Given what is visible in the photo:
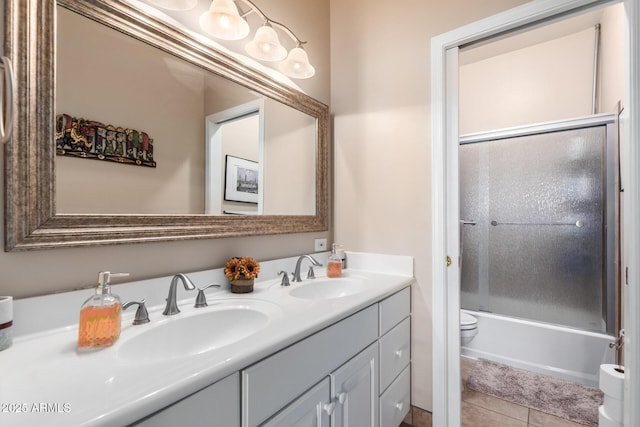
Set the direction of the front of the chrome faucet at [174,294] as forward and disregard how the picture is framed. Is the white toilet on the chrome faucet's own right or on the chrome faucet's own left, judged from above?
on the chrome faucet's own left

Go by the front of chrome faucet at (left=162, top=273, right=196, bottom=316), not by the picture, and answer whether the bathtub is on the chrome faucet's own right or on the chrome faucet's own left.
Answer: on the chrome faucet's own left

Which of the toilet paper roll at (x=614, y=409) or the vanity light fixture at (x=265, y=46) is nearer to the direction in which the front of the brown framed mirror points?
the toilet paper roll

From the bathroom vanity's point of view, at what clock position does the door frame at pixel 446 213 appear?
The door frame is roughly at 10 o'clock from the bathroom vanity.

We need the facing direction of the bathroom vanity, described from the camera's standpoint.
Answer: facing the viewer and to the right of the viewer

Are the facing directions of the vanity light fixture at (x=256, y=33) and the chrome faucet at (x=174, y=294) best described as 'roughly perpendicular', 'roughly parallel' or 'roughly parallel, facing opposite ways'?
roughly parallel

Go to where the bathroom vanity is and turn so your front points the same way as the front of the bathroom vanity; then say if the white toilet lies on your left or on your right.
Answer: on your left

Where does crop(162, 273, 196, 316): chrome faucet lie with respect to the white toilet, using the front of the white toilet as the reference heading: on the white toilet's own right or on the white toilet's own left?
on the white toilet's own right
